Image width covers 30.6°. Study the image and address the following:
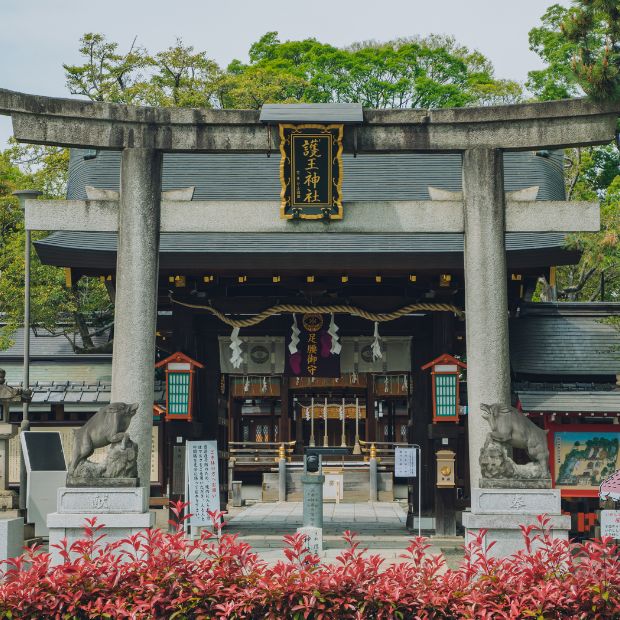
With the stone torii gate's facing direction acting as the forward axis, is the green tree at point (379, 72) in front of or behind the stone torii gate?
behind

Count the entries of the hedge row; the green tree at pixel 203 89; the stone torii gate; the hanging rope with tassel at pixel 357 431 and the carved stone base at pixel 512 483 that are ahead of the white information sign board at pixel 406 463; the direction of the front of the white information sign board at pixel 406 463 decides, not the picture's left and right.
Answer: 3

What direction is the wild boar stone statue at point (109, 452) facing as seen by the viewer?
to the viewer's right

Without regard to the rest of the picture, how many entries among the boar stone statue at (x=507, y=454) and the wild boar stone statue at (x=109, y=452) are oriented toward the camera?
0

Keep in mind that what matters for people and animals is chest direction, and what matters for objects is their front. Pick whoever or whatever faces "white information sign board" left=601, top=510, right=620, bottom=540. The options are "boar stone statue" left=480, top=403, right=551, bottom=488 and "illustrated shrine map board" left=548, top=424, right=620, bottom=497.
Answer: the illustrated shrine map board

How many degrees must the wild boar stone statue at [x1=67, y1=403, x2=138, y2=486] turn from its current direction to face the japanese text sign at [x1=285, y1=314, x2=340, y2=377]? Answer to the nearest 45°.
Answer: approximately 45° to its left

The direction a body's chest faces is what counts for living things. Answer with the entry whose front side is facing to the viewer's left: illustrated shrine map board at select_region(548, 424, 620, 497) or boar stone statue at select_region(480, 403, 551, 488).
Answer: the boar stone statue

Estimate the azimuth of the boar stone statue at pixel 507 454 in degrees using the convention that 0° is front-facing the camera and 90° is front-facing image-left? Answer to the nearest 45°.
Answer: approximately 90°

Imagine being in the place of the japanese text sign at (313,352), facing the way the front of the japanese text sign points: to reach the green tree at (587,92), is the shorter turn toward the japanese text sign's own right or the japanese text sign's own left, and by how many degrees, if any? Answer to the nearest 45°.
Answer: approximately 135° to the japanese text sign's own left

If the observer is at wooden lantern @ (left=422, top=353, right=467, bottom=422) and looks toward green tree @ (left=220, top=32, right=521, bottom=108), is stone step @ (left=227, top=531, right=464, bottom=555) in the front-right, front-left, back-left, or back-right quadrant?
back-left

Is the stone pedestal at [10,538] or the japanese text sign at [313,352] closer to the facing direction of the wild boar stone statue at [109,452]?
the japanese text sign

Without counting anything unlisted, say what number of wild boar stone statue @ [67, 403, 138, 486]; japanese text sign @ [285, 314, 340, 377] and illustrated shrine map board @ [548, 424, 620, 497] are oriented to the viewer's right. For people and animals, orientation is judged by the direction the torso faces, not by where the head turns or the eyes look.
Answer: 1

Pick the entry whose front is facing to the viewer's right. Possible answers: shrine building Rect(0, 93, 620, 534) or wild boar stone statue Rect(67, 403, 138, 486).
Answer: the wild boar stone statue

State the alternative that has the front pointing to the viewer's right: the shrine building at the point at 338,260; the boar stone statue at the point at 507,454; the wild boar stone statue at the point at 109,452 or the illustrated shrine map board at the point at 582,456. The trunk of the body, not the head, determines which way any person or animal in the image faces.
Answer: the wild boar stone statue at the point at 109,452
